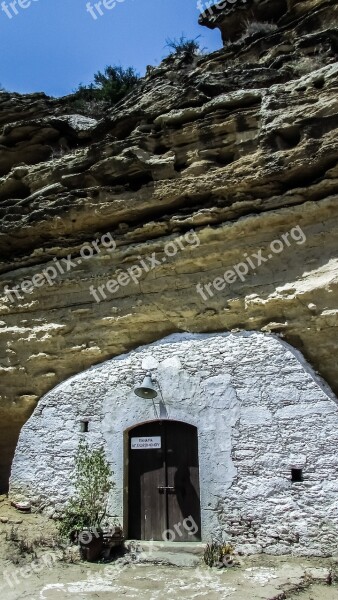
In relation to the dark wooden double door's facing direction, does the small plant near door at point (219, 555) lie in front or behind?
in front

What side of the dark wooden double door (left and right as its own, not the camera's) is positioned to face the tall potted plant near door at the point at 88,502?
right

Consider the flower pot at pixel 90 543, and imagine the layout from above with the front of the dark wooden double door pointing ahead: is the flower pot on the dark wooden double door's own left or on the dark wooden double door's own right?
on the dark wooden double door's own right

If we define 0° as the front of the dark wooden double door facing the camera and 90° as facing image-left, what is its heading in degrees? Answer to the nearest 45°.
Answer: approximately 0°

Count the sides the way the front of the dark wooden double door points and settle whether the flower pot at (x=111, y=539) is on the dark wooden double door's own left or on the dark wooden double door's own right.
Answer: on the dark wooden double door's own right
